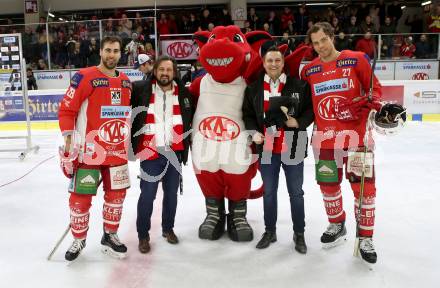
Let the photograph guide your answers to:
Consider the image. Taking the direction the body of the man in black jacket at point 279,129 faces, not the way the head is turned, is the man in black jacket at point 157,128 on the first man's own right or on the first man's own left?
on the first man's own right

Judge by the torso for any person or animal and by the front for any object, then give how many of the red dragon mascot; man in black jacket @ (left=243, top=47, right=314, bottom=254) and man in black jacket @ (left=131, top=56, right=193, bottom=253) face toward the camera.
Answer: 3

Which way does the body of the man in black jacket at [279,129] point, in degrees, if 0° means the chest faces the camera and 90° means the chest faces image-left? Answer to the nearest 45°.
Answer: approximately 0°

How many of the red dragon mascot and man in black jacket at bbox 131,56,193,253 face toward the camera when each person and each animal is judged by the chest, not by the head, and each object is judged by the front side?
2

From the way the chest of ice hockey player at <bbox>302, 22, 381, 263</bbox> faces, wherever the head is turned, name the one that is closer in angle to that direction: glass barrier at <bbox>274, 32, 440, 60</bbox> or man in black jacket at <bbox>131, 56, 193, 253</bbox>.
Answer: the man in black jacket

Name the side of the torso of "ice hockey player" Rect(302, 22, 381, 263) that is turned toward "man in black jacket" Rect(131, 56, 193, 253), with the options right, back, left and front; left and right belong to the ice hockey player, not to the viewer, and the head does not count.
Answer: right
